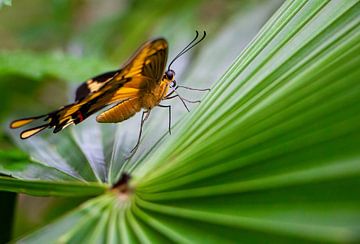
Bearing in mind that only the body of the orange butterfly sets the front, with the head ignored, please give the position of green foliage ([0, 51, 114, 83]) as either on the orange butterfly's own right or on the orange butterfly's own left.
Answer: on the orange butterfly's own left

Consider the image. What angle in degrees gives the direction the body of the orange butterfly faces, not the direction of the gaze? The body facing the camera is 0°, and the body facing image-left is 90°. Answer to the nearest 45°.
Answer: approximately 270°
